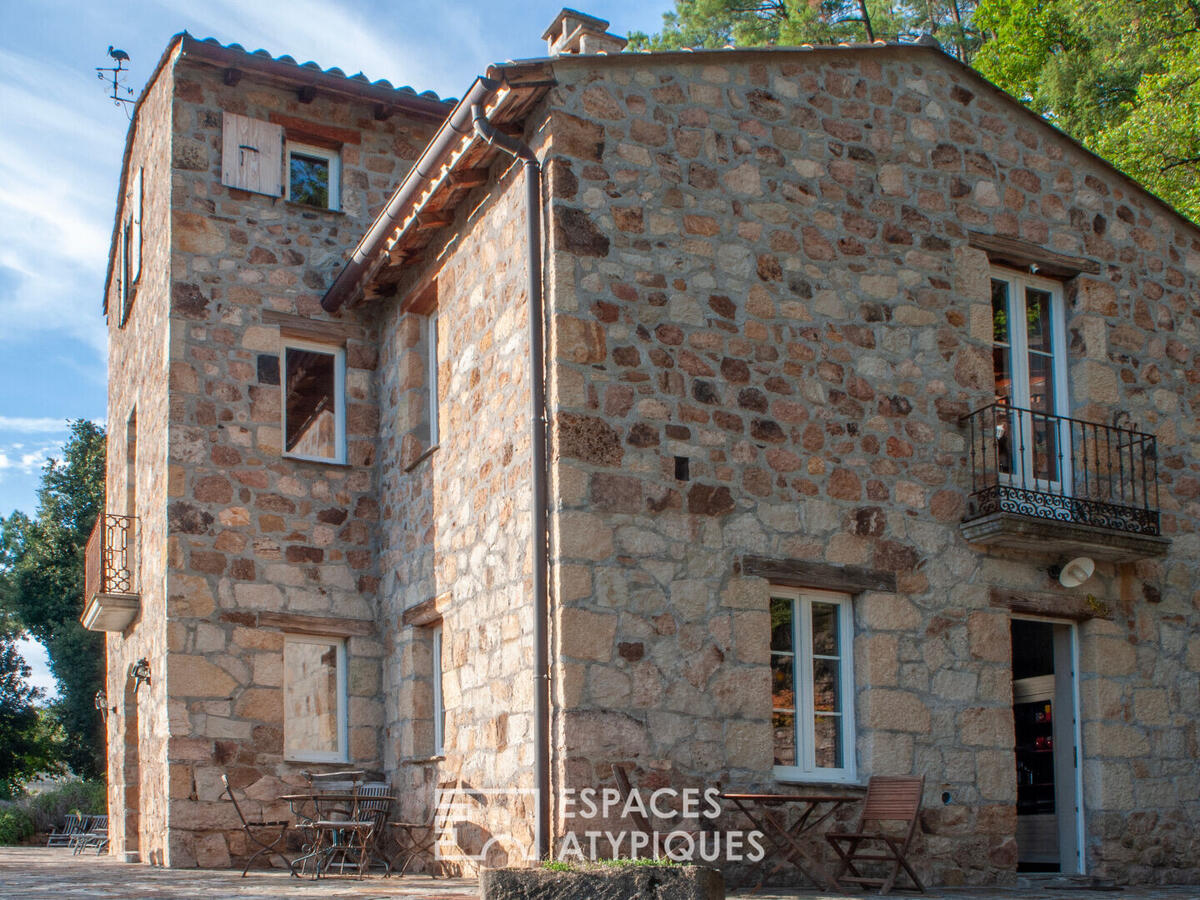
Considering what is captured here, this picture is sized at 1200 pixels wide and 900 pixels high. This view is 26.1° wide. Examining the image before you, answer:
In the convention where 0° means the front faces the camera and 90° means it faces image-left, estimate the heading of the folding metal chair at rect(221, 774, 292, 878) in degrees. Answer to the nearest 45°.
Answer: approximately 270°

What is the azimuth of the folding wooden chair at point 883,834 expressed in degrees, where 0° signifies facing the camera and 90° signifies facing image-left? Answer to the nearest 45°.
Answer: approximately 45°

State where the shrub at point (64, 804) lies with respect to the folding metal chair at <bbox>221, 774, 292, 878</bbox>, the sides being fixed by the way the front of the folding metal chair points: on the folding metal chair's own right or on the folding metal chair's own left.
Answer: on the folding metal chair's own left

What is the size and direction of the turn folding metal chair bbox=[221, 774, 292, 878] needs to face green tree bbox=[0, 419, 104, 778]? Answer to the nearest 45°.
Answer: approximately 90° to its left

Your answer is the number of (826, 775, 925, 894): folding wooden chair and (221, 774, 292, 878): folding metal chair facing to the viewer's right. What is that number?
1

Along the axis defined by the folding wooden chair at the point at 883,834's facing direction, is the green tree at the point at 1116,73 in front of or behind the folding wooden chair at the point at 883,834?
behind

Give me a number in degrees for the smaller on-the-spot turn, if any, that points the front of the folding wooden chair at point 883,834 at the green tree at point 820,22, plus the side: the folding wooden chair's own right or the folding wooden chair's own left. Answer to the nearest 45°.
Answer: approximately 135° to the folding wooden chair's own right

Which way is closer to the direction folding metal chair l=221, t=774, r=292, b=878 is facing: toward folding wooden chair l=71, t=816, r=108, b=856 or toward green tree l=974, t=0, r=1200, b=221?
the green tree
